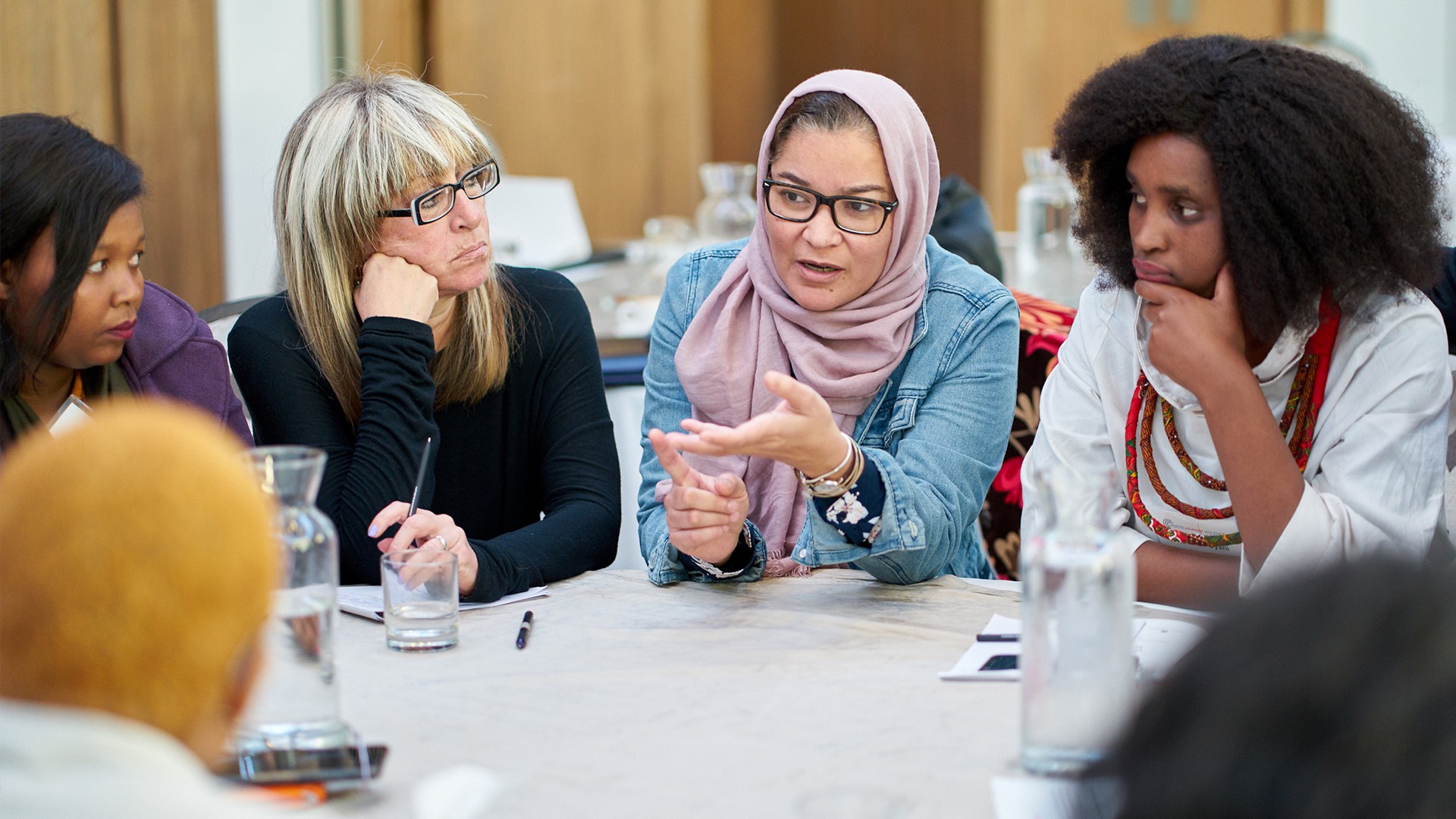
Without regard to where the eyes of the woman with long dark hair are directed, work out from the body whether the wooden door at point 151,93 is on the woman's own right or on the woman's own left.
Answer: on the woman's own left

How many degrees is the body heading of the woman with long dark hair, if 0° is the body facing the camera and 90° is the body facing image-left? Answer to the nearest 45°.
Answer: approximately 315°

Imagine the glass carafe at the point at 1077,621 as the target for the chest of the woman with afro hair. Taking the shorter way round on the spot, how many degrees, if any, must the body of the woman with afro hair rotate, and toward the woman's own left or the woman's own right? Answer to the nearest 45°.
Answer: approximately 45° to the woman's own left

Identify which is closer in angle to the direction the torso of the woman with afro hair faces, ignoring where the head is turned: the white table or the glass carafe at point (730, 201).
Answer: the white table

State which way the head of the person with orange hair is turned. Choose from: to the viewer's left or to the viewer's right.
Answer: to the viewer's right

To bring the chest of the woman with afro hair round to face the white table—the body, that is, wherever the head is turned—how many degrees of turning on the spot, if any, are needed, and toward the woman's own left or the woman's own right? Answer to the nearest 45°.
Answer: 0° — they already face it

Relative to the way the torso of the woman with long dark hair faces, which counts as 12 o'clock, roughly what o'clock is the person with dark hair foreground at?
The person with dark hair foreground is roughly at 1 o'clock from the woman with long dark hair.

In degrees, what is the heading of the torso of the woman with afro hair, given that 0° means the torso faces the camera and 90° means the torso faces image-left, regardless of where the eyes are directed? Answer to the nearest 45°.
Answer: approximately 45°

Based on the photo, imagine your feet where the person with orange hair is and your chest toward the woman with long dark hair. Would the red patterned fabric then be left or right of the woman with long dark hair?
right
